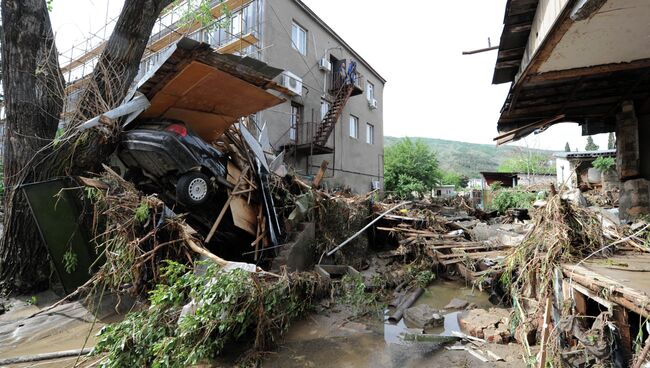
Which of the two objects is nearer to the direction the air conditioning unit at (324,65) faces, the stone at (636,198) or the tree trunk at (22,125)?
the stone

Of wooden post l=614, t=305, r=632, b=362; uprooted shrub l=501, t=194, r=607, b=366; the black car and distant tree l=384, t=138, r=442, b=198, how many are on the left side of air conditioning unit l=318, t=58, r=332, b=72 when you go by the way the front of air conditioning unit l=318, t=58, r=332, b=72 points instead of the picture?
1

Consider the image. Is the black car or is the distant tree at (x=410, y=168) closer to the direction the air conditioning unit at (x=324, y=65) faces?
the black car

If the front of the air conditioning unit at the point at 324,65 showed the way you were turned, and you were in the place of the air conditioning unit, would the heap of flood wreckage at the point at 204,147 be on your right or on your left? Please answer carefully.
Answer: on your right

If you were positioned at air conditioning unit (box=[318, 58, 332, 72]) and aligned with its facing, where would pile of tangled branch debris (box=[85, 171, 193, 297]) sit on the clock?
The pile of tangled branch debris is roughly at 2 o'clock from the air conditioning unit.

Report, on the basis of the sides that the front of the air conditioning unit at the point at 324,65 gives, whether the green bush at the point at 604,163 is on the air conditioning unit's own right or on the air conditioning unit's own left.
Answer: on the air conditioning unit's own left

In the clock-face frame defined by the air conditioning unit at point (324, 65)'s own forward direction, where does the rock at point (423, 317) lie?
The rock is roughly at 1 o'clock from the air conditioning unit.

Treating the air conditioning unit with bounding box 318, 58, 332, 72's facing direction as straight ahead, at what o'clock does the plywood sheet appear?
The plywood sheet is roughly at 2 o'clock from the air conditioning unit.

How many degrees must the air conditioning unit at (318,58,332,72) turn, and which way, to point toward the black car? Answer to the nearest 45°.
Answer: approximately 45° to its right

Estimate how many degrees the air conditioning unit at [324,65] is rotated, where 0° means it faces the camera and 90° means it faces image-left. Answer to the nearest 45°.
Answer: approximately 315°

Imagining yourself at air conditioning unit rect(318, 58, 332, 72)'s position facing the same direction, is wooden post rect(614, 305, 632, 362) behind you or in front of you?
in front

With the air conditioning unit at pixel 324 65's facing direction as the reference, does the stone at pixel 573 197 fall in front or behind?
in front

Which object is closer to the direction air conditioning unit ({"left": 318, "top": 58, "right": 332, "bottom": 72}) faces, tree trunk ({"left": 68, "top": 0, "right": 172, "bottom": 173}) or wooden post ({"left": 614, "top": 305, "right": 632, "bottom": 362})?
the wooden post

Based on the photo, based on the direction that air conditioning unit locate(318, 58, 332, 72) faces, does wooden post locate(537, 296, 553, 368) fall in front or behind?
in front

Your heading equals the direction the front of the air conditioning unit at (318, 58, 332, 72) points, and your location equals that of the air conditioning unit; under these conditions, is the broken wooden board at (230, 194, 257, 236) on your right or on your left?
on your right

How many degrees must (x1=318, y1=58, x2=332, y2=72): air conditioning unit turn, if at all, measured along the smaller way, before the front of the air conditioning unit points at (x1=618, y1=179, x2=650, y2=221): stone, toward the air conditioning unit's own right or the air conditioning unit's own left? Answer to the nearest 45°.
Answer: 0° — it already faces it
